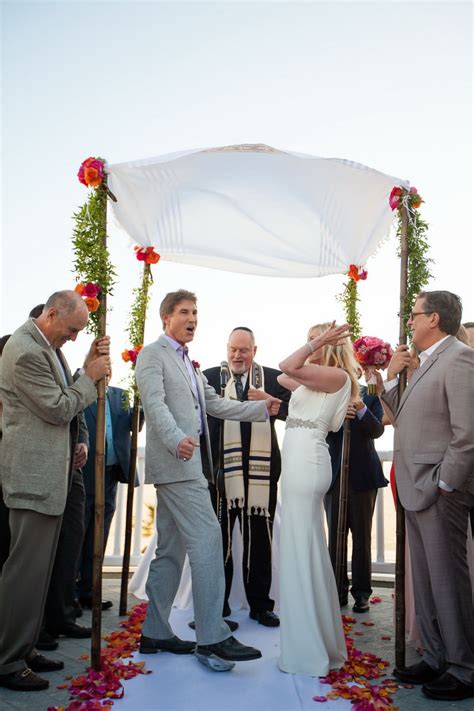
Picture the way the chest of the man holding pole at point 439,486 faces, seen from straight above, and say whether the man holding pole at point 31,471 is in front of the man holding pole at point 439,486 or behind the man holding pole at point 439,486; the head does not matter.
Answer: in front

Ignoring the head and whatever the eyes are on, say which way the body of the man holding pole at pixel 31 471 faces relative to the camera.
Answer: to the viewer's right

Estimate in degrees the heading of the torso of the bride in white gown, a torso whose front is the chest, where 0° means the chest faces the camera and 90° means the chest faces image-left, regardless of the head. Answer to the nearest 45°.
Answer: approximately 90°

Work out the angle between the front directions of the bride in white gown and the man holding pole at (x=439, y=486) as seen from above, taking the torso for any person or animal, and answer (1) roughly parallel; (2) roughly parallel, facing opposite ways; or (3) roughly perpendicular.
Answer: roughly parallel

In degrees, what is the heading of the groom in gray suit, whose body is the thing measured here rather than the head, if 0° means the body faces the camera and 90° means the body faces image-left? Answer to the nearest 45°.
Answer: approximately 315°

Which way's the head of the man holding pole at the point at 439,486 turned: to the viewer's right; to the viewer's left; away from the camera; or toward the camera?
to the viewer's left

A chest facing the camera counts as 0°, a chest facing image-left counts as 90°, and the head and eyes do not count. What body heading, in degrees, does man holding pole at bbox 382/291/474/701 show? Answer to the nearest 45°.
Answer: approximately 90°

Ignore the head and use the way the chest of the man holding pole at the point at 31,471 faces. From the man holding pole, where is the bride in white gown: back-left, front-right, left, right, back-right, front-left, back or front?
front
